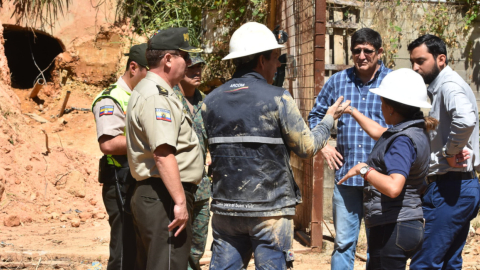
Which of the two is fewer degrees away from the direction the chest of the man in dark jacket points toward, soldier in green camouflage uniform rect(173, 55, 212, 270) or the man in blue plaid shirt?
the man in blue plaid shirt

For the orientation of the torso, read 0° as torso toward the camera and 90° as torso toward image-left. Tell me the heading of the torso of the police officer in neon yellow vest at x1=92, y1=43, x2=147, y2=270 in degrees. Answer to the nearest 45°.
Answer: approximately 270°

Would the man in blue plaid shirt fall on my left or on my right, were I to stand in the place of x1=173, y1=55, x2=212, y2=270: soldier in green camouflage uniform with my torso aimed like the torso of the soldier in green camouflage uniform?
on my left

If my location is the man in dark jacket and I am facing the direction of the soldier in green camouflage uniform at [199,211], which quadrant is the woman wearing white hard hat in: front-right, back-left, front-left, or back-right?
back-right

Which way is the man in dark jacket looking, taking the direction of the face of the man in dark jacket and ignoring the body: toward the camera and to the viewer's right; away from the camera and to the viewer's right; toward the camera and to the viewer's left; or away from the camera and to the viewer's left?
away from the camera and to the viewer's right

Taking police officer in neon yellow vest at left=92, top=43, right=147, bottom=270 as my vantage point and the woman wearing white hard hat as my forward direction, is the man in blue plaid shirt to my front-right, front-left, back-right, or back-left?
front-left

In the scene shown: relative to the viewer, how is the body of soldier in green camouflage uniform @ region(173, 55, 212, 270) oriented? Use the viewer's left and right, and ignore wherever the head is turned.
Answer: facing the viewer and to the right of the viewer

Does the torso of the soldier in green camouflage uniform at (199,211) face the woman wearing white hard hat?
yes

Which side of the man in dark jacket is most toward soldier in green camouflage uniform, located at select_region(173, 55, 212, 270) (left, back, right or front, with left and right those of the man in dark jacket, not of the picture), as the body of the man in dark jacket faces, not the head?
left

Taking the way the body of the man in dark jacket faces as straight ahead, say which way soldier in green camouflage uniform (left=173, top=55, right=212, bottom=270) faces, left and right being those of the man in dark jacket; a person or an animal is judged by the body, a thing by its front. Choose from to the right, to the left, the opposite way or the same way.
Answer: to the right

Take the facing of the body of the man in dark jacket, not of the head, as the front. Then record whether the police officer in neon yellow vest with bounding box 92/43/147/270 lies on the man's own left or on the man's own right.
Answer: on the man's own left

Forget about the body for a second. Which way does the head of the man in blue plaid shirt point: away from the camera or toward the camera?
toward the camera

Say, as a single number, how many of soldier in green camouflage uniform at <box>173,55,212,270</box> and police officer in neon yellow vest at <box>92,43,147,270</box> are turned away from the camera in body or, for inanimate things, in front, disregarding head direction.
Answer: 0

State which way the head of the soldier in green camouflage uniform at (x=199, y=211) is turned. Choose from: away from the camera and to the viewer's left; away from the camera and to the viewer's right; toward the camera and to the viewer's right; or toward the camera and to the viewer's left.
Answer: toward the camera and to the viewer's right

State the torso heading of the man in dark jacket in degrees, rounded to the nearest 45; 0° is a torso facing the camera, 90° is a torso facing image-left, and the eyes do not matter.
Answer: approximately 225°

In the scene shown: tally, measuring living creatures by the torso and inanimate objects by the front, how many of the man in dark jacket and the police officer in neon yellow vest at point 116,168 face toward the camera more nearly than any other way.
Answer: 0

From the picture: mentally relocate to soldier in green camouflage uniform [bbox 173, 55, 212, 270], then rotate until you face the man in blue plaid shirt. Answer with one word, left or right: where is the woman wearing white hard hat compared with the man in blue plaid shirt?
right
